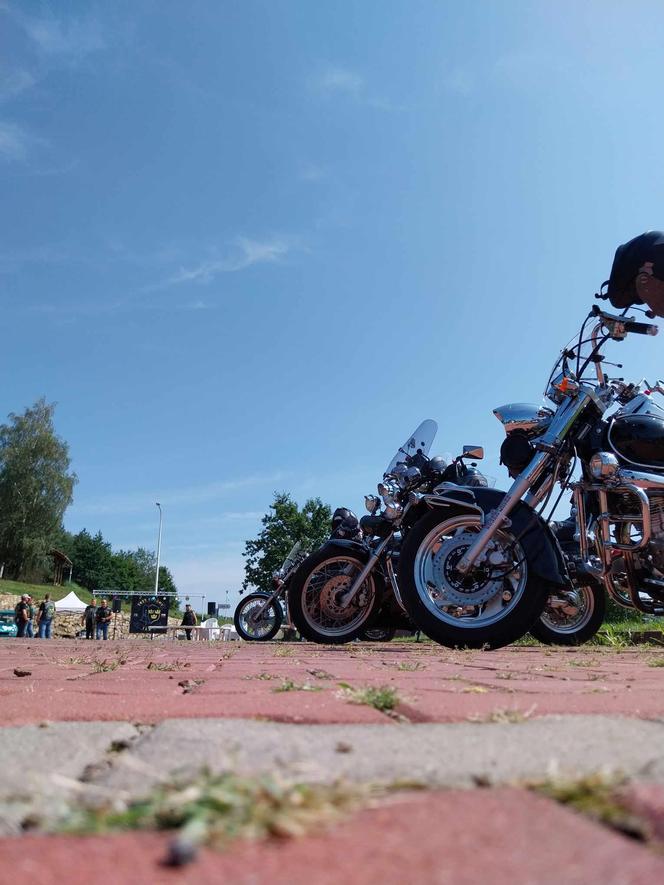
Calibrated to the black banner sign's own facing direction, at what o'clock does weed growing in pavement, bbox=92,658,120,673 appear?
The weed growing in pavement is roughly at 12 o'clock from the black banner sign.

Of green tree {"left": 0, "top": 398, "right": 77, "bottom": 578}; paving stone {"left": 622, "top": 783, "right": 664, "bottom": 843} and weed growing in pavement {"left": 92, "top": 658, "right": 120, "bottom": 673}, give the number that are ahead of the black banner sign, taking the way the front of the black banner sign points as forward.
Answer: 2

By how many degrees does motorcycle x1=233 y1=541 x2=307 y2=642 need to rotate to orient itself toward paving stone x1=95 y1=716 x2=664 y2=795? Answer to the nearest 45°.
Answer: approximately 90° to its left

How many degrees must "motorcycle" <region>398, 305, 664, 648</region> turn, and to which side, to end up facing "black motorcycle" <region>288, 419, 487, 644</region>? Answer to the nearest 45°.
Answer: approximately 45° to its right

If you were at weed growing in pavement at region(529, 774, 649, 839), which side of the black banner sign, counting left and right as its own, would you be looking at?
front

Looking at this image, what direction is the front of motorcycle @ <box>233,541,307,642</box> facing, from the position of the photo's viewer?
facing to the left of the viewer

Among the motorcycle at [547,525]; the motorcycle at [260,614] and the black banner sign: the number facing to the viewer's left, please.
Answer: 2

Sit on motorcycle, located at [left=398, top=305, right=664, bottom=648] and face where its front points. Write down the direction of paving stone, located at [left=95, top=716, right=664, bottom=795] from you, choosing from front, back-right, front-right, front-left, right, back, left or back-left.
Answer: left

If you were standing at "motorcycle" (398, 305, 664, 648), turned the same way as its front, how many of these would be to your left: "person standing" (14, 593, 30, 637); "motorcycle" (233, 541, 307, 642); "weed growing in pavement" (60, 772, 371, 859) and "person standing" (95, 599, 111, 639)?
1

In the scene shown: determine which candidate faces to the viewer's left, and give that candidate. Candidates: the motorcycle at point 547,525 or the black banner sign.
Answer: the motorcycle

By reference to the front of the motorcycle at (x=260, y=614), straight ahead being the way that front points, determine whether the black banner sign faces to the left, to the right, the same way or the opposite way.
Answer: to the left

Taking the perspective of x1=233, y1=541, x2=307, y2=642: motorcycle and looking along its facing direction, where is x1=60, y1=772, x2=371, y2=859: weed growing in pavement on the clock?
The weed growing in pavement is roughly at 9 o'clock from the motorcycle.

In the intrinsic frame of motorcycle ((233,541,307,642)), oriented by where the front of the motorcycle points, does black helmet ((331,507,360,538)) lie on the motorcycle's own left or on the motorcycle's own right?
on the motorcycle's own left

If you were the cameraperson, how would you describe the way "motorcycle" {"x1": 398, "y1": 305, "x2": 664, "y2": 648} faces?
facing to the left of the viewer

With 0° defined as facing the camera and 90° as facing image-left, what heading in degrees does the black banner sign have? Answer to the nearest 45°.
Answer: approximately 0°
